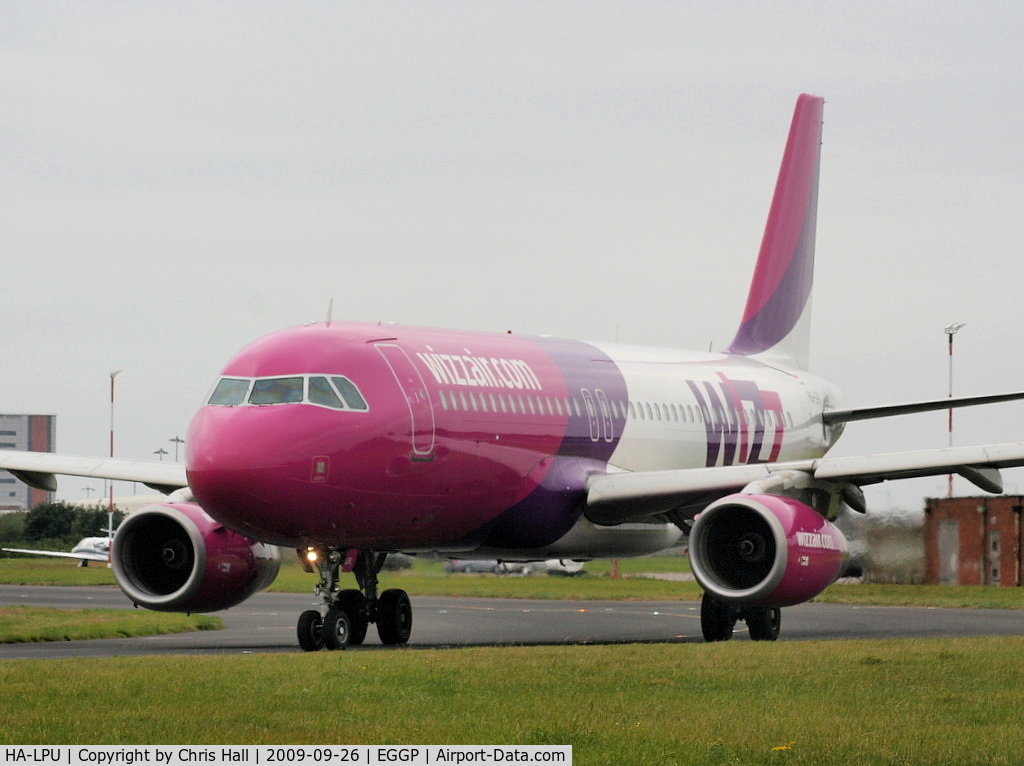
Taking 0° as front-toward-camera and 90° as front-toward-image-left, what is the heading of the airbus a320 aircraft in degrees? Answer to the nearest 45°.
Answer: approximately 45°

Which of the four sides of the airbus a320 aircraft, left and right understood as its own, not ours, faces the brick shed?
back
